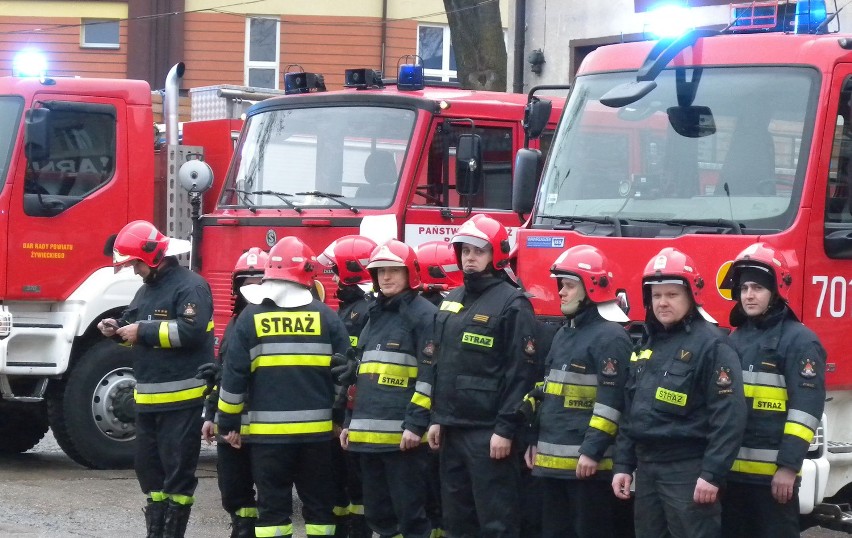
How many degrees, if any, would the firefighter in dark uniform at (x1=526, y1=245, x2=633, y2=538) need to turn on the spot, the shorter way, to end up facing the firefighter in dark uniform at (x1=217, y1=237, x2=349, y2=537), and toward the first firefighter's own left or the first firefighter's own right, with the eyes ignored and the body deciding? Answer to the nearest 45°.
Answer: approximately 45° to the first firefighter's own right

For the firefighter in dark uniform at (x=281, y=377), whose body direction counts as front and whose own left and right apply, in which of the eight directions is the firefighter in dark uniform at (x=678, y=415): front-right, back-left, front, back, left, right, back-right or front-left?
back-right

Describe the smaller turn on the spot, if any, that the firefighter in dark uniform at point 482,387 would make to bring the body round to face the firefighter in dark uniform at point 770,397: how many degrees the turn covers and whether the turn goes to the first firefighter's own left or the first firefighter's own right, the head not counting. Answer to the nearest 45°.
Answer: approximately 135° to the first firefighter's own left

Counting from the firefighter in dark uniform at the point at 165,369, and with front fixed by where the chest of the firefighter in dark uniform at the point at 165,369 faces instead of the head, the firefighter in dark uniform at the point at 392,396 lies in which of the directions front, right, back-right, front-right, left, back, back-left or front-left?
left

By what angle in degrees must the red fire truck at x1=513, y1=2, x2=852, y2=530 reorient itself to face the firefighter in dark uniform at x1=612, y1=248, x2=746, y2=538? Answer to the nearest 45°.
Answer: approximately 45° to its left

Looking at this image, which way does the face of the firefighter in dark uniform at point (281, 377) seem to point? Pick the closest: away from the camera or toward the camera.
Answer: away from the camera

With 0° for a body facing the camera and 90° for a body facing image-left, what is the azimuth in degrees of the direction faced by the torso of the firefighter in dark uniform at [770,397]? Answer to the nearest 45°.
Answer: approximately 45°

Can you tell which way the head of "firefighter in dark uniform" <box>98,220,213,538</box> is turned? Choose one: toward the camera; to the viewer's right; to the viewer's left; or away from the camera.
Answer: to the viewer's left

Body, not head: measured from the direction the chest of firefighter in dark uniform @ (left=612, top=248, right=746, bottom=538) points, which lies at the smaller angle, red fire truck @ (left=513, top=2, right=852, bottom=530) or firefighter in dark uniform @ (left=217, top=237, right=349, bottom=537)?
the firefighter in dark uniform
